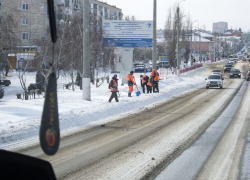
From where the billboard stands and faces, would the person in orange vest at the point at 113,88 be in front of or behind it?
in front

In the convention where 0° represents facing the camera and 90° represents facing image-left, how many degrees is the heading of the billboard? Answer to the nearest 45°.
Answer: approximately 0°
